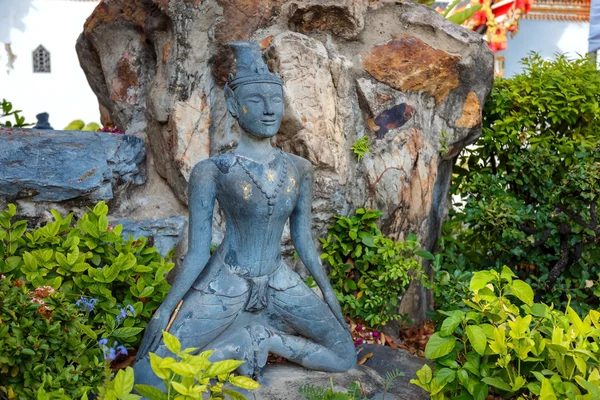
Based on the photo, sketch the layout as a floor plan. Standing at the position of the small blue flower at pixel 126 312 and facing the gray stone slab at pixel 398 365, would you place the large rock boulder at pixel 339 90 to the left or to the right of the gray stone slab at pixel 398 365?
left

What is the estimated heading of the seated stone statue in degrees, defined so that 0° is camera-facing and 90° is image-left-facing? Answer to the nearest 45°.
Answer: approximately 315°

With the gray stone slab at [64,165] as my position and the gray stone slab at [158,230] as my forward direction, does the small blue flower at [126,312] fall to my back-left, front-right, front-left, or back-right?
front-right

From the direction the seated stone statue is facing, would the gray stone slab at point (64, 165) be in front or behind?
behind

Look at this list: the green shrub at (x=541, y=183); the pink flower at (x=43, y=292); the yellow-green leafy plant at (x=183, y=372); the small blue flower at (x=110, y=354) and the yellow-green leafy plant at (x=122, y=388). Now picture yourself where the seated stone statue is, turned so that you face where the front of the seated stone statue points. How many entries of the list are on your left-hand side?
1

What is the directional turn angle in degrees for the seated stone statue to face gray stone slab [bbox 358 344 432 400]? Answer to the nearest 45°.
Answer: approximately 45° to its left

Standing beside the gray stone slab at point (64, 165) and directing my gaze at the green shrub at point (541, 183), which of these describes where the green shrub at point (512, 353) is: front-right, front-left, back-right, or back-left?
front-right

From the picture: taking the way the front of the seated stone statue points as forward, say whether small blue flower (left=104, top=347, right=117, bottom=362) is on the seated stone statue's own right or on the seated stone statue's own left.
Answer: on the seated stone statue's own right

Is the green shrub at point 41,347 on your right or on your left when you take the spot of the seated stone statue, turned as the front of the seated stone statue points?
on your right

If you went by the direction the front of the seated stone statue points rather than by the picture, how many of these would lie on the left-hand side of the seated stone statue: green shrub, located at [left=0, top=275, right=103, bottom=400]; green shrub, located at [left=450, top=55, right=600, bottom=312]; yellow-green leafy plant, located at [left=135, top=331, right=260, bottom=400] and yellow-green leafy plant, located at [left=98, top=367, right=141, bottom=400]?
1

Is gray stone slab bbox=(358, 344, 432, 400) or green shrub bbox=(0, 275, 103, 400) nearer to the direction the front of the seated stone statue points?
the gray stone slab

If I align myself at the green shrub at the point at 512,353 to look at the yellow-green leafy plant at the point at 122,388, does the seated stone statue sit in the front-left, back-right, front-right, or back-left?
front-right

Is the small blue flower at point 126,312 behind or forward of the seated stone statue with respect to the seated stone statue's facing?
behind
